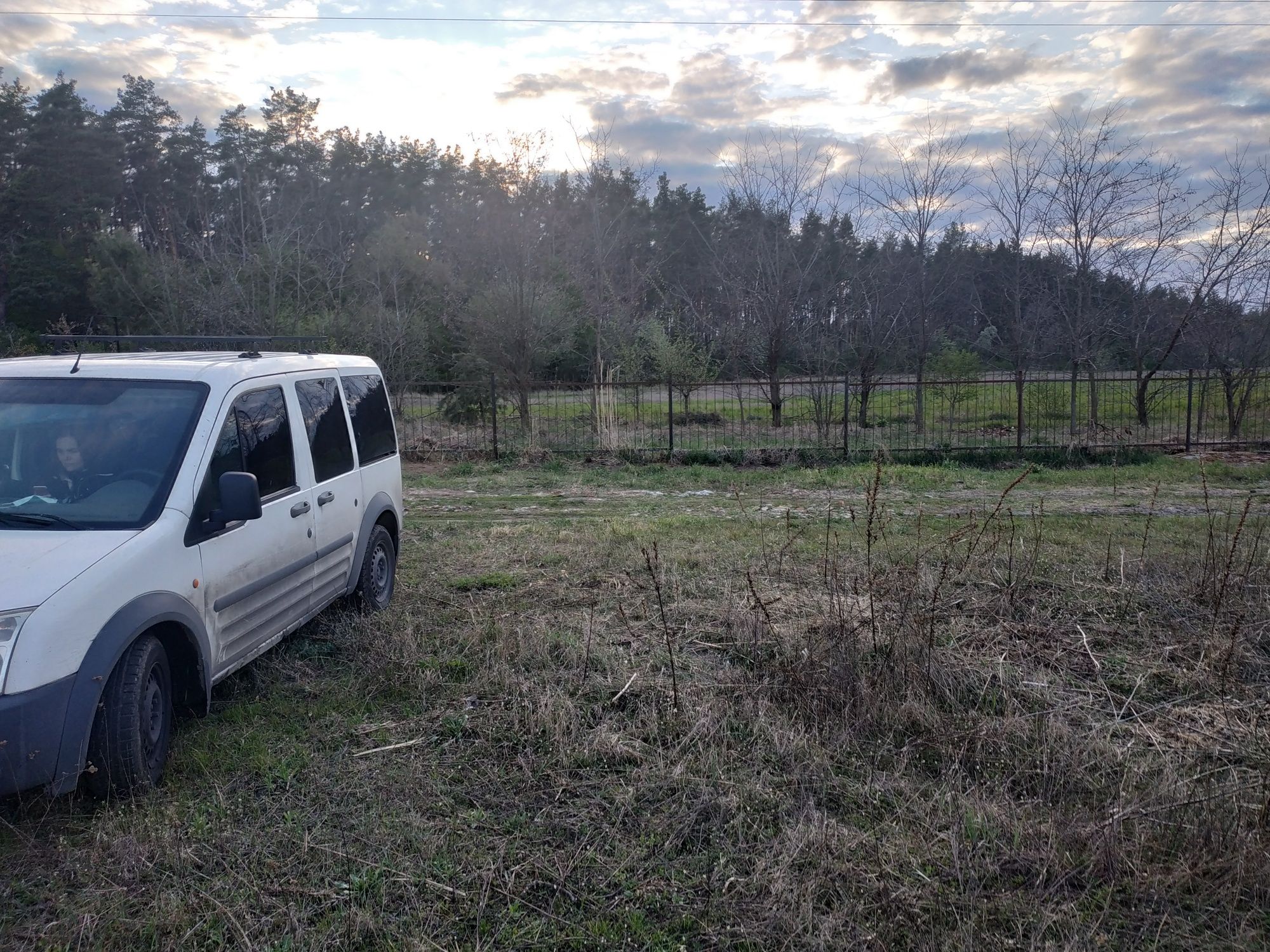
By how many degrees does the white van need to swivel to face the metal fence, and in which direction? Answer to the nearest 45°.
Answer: approximately 180°

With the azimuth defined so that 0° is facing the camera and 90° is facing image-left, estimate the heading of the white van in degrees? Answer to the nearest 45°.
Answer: approximately 45°

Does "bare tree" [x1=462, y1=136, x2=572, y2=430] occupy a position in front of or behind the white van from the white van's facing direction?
behind
